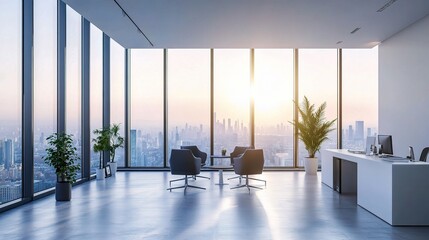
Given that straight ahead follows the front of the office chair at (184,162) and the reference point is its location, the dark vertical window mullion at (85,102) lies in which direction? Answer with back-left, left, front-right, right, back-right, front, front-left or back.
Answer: left

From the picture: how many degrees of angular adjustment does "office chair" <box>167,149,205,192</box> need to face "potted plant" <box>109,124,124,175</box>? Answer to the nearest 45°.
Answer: approximately 90° to its left

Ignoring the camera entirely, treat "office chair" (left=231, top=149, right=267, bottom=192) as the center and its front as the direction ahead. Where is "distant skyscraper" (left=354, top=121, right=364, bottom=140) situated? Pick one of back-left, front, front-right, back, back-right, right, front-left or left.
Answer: right

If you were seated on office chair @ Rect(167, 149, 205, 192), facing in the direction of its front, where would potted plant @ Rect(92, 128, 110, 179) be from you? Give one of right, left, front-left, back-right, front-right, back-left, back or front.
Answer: left

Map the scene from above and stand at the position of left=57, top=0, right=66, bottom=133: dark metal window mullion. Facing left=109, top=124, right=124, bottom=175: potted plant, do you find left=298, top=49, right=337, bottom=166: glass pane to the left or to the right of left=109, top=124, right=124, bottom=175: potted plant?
right

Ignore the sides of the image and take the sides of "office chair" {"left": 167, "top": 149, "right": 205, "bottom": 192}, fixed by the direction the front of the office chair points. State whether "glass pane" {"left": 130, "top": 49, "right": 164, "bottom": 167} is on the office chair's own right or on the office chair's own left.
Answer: on the office chair's own left

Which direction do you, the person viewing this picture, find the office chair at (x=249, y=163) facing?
facing away from the viewer and to the left of the viewer

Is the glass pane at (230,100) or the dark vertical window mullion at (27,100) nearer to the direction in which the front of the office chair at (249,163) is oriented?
the glass pane

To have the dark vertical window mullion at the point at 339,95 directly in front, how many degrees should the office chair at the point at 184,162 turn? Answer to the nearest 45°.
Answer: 0° — it already faces it

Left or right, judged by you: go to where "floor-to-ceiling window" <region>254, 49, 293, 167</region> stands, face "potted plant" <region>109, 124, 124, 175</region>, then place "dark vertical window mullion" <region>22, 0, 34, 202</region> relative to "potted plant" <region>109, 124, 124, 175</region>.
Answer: left

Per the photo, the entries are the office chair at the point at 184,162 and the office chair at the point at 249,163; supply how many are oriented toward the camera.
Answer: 0
